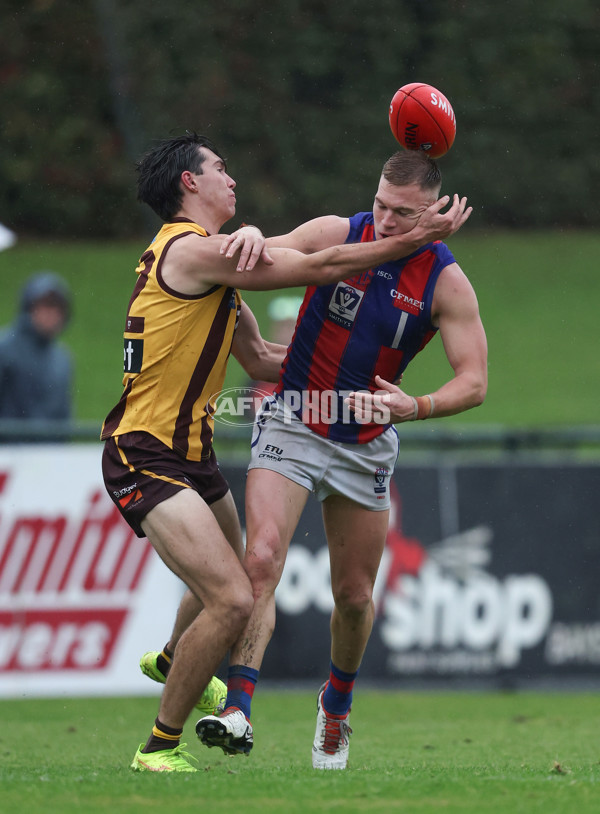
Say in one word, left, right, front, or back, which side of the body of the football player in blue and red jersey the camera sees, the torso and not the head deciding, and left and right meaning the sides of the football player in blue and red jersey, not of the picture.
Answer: front

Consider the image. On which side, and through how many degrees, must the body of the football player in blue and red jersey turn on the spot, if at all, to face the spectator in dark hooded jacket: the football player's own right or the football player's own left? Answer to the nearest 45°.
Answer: approximately 135° to the football player's own right

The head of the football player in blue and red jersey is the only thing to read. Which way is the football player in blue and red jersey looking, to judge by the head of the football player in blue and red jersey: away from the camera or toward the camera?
toward the camera

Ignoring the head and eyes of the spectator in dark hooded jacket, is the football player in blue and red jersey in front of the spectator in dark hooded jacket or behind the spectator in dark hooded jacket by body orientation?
in front

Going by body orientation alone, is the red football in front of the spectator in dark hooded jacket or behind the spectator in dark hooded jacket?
in front

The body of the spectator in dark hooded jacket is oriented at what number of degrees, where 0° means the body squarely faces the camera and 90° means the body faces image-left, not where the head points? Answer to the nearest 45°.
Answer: approximately 315°
